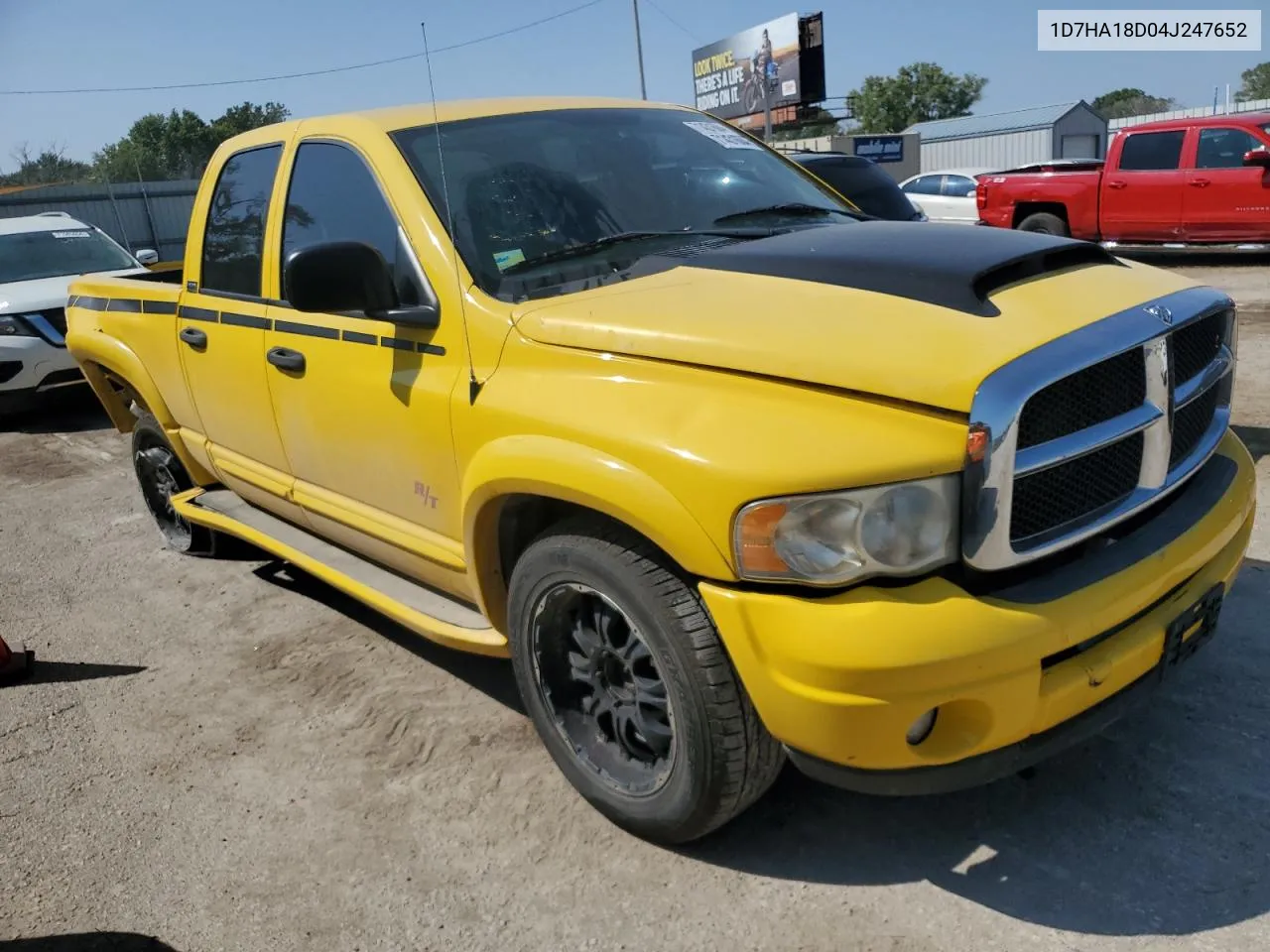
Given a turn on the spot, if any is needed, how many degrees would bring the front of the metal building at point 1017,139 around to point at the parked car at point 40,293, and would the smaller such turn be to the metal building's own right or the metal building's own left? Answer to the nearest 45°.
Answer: approximately 45° to the metal building's own right

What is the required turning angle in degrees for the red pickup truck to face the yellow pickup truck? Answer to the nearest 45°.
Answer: approximately 90° to its right

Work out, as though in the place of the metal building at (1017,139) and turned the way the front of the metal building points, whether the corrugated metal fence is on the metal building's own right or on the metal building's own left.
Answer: on the metal building's own right
